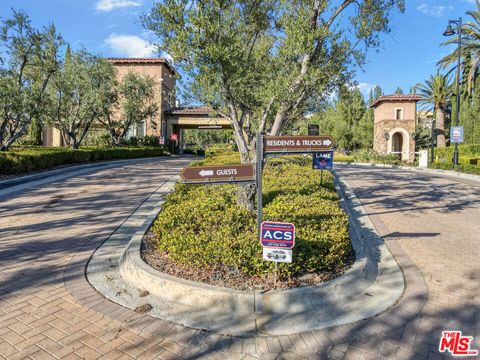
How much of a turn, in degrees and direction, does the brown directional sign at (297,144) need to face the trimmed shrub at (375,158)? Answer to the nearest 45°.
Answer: approximately 180°

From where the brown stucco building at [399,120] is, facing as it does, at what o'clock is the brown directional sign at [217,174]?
The brown directional sign is roughly at 12 o'clock from the brown stucco building.

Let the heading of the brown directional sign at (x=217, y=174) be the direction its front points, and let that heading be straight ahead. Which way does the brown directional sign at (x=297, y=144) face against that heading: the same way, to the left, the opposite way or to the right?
the same way

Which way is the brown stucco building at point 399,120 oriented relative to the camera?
toward the camera

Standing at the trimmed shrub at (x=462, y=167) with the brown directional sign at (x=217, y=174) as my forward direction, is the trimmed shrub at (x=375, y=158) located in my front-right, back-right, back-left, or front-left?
back-right

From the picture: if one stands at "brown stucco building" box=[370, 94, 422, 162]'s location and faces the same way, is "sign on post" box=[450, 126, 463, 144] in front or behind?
in front

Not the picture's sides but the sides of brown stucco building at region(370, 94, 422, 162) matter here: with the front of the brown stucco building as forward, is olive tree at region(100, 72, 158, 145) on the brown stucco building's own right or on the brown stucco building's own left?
on the brown stucco building's own right

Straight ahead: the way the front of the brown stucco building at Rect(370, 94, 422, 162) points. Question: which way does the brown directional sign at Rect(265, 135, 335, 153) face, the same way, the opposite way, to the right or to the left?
the same way

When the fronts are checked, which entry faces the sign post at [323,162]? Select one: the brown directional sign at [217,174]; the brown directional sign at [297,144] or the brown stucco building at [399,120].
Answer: the brown stucco building

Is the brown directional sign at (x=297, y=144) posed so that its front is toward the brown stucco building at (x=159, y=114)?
no

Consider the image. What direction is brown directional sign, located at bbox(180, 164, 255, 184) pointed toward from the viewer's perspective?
toward the camera

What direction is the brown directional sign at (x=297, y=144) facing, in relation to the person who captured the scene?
facing the viewer

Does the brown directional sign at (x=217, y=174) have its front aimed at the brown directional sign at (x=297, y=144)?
no
